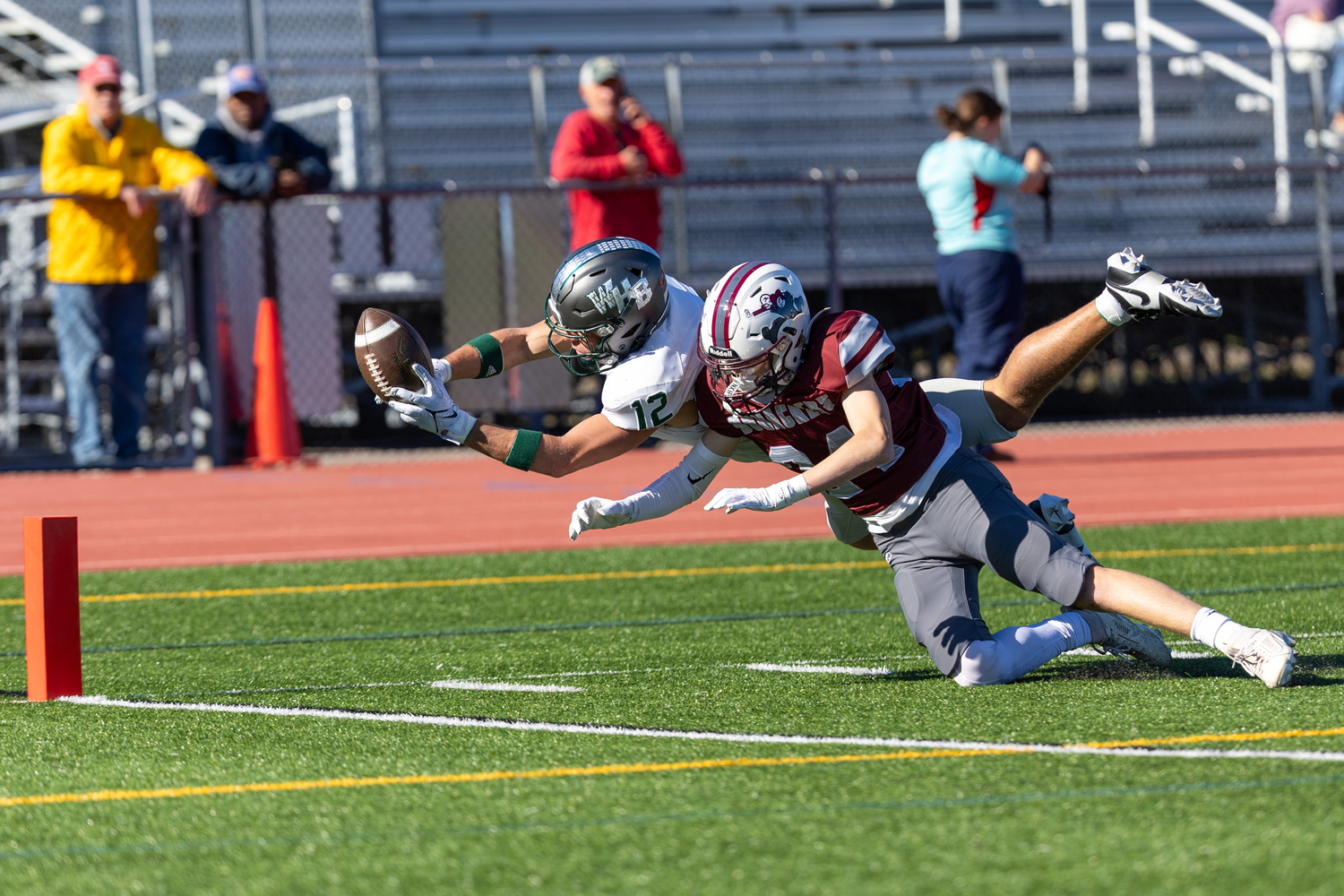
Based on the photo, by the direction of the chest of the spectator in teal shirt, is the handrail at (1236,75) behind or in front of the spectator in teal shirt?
in front

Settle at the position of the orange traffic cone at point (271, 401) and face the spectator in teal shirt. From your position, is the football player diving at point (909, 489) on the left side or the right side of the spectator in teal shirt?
right

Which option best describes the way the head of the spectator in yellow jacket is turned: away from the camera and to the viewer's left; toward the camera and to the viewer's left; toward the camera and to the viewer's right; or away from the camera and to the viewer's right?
toward the camera and to the viewer's right

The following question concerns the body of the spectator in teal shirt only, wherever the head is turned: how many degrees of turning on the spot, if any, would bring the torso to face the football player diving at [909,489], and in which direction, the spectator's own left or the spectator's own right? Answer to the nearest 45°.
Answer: approximately 135° to the spectator's own right

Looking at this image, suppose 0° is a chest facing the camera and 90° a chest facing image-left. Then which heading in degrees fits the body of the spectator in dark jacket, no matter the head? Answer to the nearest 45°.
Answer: approximately 0°

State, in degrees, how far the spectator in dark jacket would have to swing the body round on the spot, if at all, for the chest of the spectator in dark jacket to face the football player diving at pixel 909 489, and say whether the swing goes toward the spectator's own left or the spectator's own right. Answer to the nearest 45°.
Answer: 0° — they already face them

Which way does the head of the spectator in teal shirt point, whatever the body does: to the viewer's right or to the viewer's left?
to the viewer's right

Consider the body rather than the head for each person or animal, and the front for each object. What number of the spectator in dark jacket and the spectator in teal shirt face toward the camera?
1

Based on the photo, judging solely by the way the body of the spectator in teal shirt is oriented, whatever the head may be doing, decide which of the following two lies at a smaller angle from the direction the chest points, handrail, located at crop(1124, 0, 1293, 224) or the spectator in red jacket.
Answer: the handrail

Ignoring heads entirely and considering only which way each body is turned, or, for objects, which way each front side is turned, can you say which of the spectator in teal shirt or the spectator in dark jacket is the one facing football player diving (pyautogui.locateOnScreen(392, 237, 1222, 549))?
the spectator in dark jacket

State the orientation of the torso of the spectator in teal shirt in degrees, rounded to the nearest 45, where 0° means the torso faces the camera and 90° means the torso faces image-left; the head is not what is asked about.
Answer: approximately 225°
